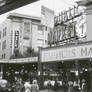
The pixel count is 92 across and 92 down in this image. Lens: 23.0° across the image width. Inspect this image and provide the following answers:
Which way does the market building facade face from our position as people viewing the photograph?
facing the viewer and to the left of the viewer

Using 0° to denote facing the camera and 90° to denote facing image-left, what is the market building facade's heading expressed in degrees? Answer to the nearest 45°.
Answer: approximately 45°
